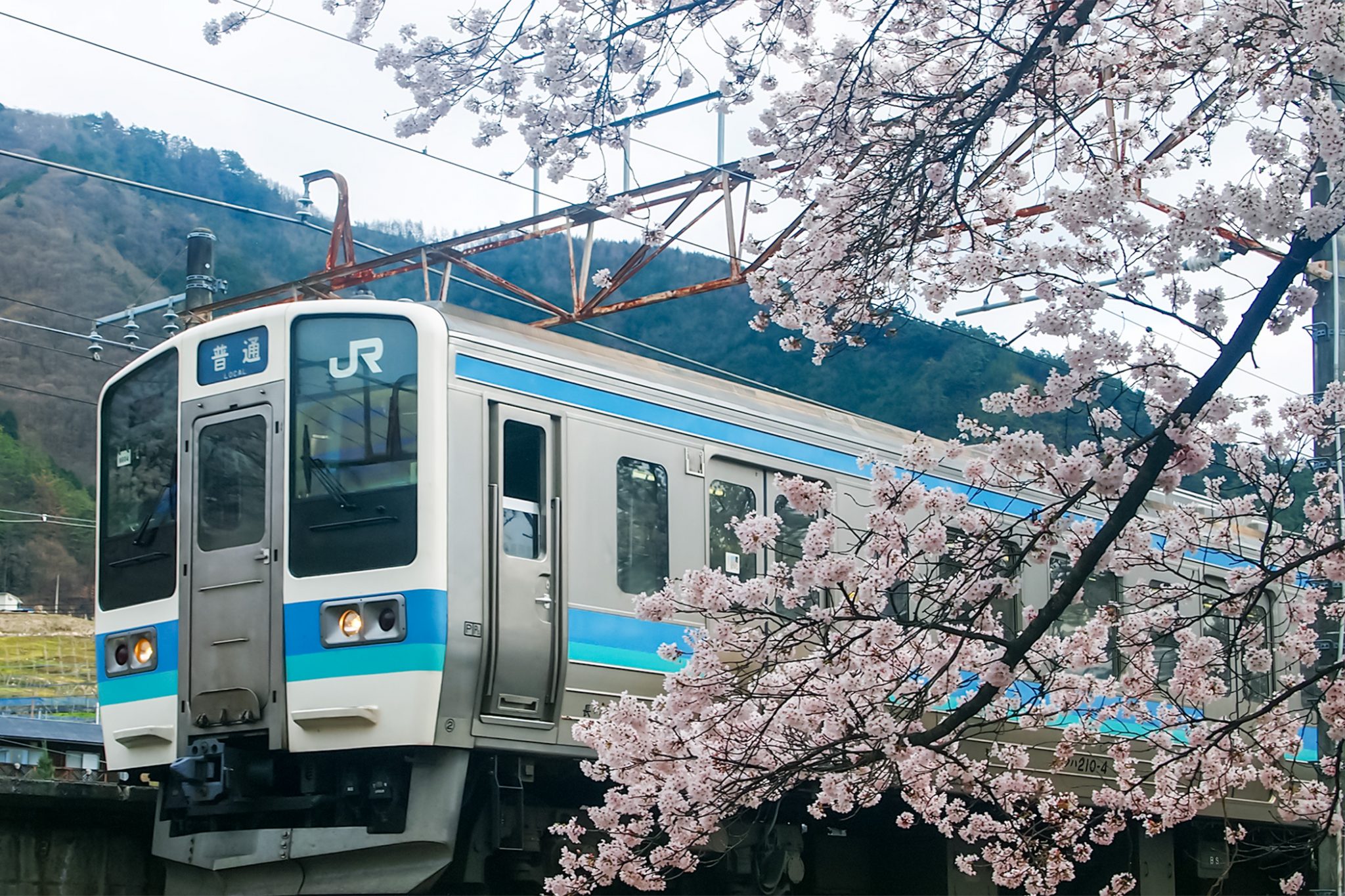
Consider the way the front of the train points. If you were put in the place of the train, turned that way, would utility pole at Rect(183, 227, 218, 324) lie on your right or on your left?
on your right

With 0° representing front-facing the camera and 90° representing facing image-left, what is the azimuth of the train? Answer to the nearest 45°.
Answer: approximately 45°

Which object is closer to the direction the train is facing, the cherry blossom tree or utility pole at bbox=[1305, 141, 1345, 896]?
the cherry blossom tree

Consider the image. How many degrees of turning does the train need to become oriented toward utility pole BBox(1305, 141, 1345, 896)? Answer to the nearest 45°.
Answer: approximately 135° to its left
